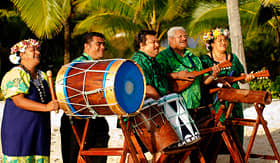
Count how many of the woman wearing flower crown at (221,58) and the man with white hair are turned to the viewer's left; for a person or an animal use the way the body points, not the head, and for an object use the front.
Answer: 0

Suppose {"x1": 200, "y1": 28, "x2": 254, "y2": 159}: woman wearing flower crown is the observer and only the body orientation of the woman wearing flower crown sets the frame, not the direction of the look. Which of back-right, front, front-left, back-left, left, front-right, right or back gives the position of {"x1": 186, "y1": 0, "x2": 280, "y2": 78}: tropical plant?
back-left

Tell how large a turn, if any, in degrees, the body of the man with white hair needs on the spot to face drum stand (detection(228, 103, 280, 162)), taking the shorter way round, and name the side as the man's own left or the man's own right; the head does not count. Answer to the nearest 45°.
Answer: approximately 45° to the man's own left

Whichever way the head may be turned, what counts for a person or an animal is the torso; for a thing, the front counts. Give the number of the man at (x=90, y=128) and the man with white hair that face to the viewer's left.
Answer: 0

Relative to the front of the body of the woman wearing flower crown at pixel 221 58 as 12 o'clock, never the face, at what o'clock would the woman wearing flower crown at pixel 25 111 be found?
the woman wearing flower crown at pixel 25 111 is roughly at 3 o'clock from the woman wearing flower crown at pixel 221 58.

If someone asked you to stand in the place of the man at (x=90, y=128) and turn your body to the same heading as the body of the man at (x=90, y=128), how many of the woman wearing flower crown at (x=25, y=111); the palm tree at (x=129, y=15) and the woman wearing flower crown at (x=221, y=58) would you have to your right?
1

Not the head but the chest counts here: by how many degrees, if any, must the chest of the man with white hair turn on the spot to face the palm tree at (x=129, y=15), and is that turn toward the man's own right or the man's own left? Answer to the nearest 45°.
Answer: approximately 135° to the man's own left

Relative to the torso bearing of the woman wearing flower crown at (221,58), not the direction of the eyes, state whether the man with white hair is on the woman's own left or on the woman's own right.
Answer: on the woman's own right

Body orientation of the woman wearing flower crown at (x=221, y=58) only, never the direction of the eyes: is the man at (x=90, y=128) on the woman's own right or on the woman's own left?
on the woman's own right

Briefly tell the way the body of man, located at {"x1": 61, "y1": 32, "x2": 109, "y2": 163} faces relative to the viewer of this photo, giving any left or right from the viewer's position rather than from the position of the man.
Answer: facing the viewer and to the right of the viewer

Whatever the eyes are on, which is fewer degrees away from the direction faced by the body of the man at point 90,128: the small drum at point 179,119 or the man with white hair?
the small drum

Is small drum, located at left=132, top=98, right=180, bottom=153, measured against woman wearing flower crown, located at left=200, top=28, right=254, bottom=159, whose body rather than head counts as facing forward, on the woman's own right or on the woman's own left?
on the woman's own right
